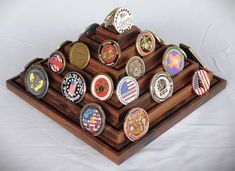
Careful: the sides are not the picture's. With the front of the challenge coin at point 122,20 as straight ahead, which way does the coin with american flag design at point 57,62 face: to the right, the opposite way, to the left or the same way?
to the right

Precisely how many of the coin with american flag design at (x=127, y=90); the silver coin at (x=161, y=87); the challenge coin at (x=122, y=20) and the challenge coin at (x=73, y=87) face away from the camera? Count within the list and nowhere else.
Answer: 0

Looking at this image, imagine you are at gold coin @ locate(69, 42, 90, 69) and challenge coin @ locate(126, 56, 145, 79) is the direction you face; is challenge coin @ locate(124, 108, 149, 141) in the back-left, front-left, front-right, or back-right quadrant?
front-right

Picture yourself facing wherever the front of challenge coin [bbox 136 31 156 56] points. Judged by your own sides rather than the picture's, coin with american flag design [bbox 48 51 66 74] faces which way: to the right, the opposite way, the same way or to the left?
to the right

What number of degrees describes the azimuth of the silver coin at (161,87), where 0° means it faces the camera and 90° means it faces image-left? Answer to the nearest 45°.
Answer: approximately 315°

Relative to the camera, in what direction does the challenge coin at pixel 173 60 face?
facing the viewer and to the right of the viewer

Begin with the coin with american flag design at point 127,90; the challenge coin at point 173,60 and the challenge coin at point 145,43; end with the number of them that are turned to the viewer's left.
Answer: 0

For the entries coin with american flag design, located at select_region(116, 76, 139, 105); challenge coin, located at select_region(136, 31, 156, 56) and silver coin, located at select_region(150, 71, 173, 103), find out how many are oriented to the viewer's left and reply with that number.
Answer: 0
